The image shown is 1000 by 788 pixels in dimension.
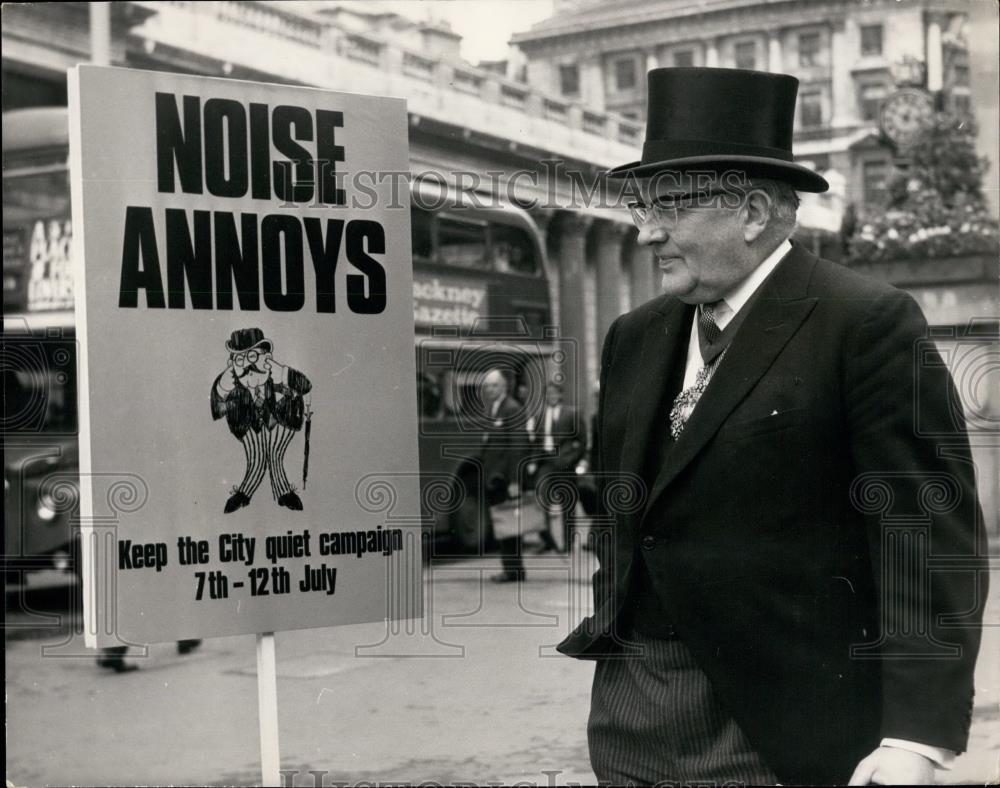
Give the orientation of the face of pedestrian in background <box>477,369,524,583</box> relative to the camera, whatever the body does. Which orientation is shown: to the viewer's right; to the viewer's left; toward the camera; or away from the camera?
toward the camera

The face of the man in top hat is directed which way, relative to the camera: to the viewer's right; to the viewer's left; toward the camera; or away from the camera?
to the viewer's left

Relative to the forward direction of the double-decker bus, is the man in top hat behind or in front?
in front

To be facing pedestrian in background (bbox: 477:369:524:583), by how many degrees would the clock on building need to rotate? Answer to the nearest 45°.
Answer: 0° — it already faces them

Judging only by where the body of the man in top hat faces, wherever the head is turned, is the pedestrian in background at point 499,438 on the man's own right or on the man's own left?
on the man's own right

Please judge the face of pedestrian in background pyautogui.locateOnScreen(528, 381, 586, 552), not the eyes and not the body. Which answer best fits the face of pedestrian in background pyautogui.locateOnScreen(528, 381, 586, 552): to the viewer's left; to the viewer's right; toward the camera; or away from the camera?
toward the camera

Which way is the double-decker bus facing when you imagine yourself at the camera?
facing the viewer and to the left of the viewer

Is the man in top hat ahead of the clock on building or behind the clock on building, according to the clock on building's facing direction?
ahead

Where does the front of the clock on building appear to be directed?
toward the camera

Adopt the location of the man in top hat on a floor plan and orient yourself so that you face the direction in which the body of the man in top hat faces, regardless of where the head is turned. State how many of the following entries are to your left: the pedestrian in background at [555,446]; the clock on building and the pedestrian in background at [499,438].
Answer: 0

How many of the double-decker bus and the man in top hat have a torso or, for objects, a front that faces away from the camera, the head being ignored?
0

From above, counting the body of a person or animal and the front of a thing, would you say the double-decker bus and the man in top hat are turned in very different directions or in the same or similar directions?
same or similar directions
